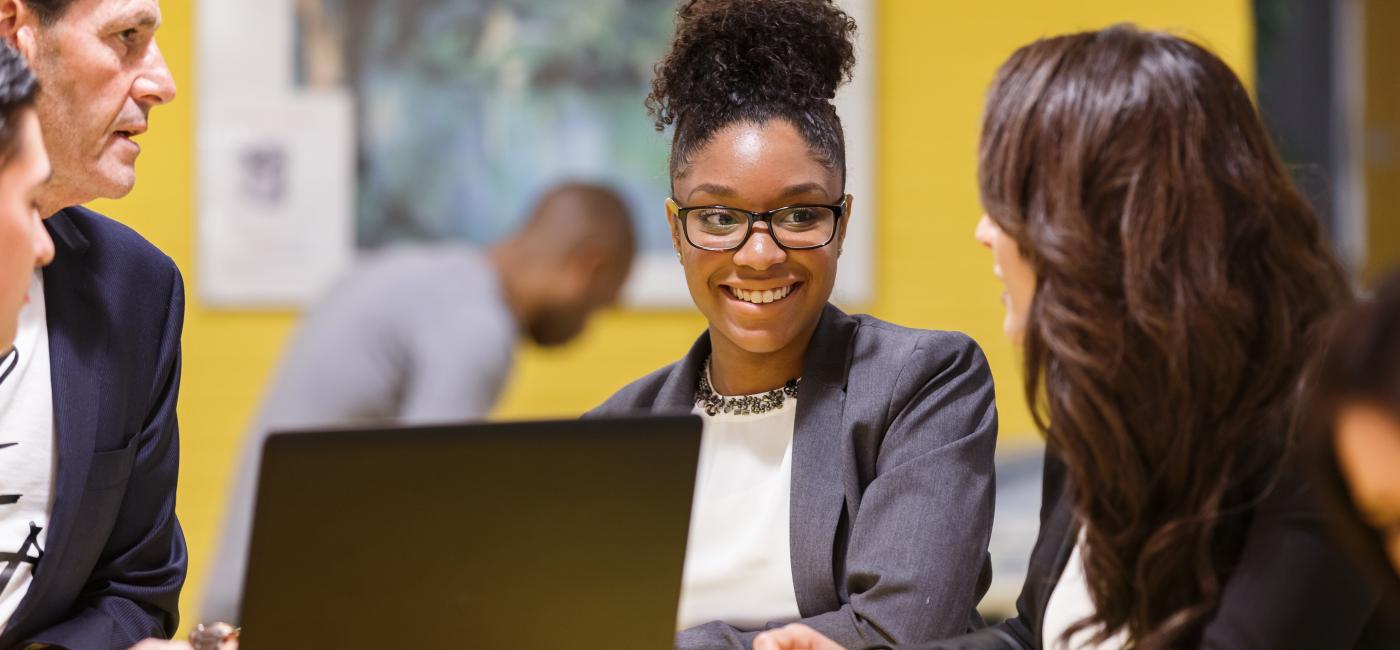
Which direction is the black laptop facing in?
away from the camera

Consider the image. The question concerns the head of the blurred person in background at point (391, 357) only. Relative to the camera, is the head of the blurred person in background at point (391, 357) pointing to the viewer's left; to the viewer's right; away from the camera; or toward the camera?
to the viewer's right

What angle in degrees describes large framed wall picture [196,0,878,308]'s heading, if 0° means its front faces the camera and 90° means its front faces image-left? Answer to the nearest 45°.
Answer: approximately 0°

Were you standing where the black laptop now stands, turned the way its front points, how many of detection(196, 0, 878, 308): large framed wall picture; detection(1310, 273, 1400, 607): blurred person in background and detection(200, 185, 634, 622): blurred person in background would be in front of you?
2

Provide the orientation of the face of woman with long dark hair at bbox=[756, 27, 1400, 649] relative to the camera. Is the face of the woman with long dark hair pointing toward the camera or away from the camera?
away from the camera

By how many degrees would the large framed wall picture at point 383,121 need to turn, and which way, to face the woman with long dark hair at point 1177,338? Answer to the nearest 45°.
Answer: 0° — it already faces them

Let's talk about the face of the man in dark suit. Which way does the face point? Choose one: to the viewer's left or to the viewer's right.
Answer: to the viewer's right

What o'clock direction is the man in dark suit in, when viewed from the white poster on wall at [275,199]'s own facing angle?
The man in dark suit is roughly at 12 o'clock from the white poster on wall.

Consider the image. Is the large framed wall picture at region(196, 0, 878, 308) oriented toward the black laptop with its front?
yes
